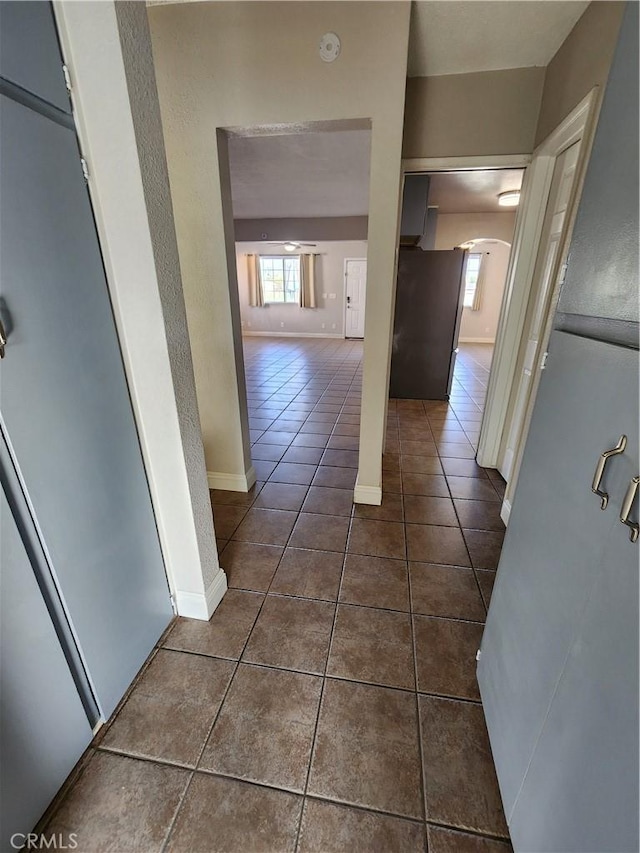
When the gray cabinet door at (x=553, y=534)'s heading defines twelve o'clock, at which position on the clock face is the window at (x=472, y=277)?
The window is roughly at 4 o'clock from the gray cabinet door.

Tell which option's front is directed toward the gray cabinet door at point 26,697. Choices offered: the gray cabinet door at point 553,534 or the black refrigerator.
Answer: the gray cabinet door at point 553,534

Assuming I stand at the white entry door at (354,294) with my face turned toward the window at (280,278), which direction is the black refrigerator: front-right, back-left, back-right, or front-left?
back-left

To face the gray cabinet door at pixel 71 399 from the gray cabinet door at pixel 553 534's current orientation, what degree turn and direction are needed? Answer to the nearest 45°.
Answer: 0° — it already faces it

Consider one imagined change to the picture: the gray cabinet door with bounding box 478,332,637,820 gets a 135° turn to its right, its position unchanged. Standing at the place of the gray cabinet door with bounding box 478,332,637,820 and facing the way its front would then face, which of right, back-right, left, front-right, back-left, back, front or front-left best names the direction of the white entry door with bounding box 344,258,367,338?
front-left

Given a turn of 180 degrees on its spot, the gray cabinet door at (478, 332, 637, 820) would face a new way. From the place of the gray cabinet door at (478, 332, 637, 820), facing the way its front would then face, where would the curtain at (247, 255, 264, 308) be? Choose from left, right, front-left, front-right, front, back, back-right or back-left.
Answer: left

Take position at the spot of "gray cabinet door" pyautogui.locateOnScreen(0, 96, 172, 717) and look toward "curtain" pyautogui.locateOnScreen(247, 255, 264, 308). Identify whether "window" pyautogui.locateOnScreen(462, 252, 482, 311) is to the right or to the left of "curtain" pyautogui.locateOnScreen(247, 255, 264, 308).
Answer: right
